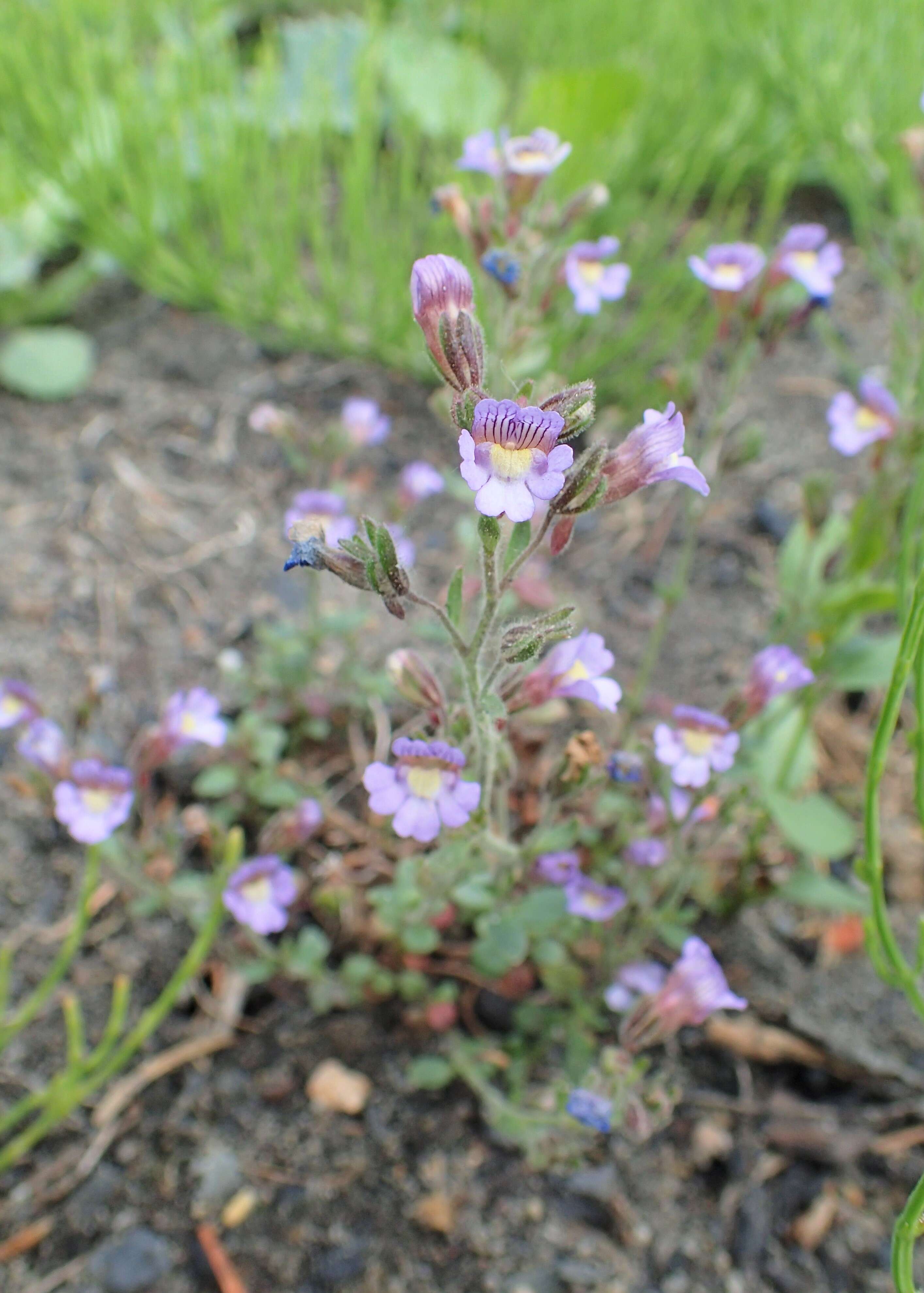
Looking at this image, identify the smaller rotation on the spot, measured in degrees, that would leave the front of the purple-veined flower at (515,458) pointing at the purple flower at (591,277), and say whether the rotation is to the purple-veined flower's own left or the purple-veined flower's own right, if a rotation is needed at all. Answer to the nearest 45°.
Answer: approximately 180°

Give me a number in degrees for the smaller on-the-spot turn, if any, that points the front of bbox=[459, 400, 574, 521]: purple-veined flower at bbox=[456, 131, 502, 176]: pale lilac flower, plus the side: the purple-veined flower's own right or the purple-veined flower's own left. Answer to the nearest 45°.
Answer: approximately 180°

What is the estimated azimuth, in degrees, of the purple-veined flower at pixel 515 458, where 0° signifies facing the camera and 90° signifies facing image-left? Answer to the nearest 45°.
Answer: approximately 0°
